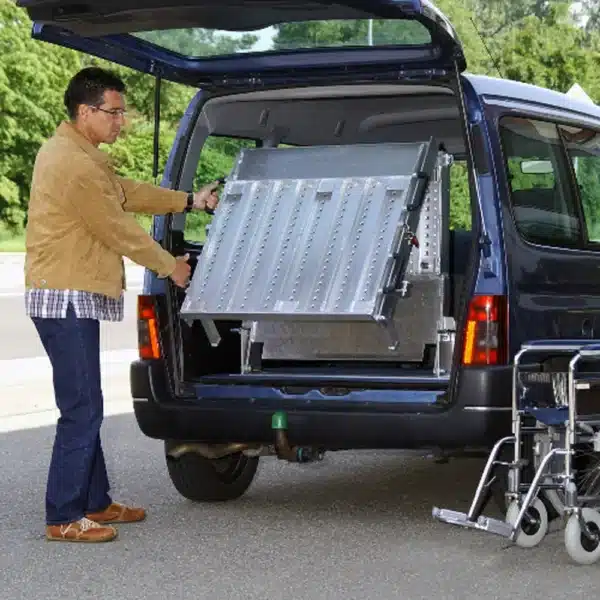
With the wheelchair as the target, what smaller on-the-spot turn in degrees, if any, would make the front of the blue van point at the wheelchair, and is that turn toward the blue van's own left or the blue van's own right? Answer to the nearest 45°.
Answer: approximately 90° to the blue van's own right

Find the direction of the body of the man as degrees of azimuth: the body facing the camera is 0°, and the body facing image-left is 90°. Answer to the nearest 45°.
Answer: approximately 270°

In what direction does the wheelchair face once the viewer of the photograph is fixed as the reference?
facing the viewer and to the left of the viewer

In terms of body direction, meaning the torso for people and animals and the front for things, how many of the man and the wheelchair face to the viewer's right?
1

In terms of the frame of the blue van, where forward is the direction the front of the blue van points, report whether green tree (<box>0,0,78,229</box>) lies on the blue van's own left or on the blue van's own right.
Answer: on the blue van's own left

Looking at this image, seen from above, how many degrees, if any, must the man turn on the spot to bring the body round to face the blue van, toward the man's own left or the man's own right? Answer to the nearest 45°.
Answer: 0° — they already face it

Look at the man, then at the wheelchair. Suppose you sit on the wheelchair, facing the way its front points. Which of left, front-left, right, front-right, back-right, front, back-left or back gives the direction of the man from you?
front-right

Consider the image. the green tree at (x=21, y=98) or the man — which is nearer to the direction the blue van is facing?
the green tree

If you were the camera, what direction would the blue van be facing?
facing away from the viewer and to the right of the viewer

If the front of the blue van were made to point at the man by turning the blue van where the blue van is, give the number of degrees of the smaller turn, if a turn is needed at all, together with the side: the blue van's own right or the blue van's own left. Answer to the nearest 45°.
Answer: approximately 135° to the blue van's own left

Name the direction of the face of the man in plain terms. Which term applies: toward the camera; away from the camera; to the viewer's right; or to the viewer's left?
to the viewer's right

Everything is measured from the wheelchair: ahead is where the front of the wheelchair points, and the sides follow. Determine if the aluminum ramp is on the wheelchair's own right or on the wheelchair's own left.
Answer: on the wheelchair's own right

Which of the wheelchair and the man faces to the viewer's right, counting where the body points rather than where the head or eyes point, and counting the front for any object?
the man

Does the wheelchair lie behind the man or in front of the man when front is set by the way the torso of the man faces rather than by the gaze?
in front
